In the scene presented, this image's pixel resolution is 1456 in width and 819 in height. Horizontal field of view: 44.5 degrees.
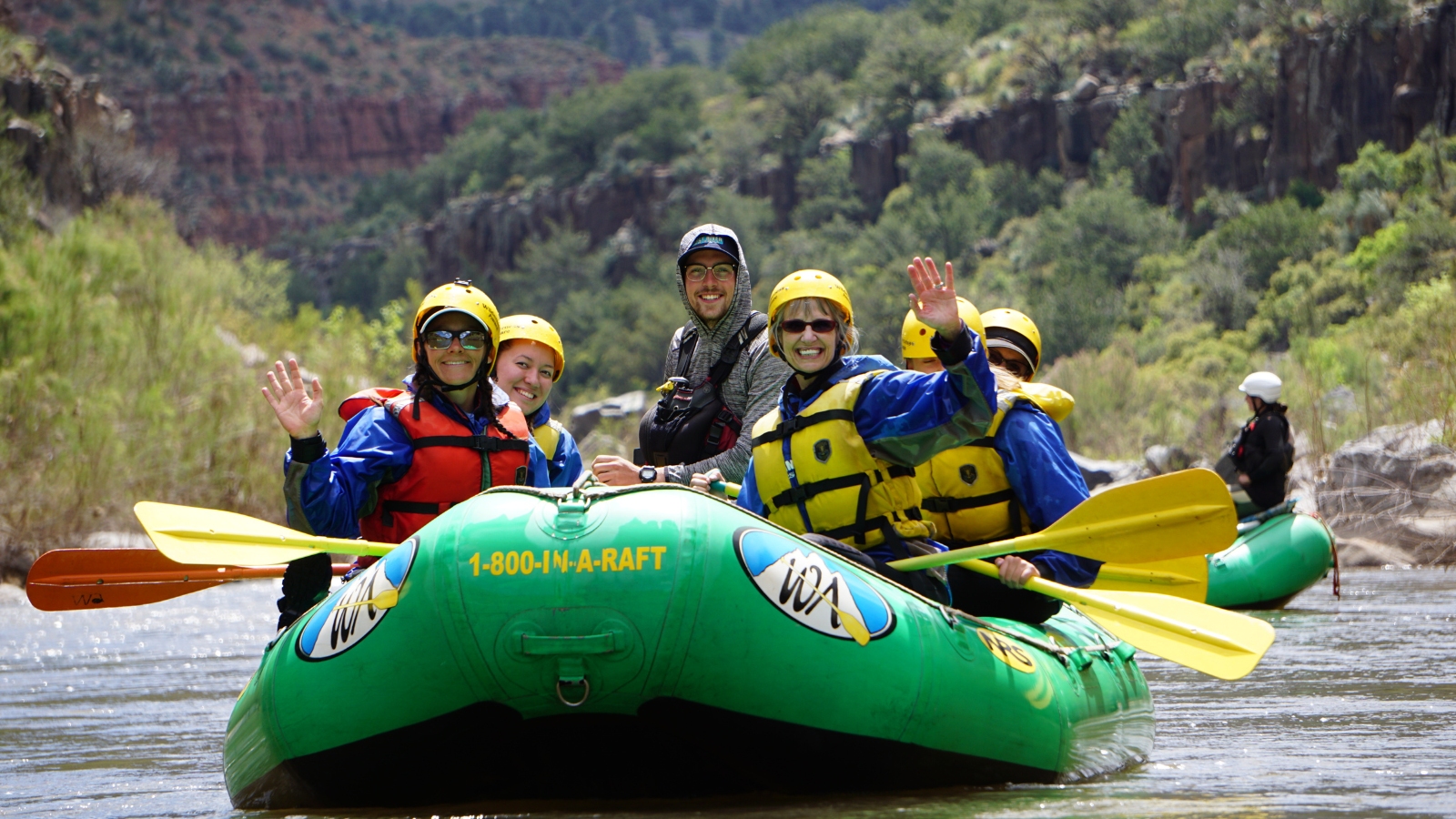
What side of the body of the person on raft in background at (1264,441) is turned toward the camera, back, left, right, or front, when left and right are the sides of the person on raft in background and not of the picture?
left

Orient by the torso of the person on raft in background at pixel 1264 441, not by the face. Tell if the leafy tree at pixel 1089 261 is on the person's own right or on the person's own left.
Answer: on the person's own right

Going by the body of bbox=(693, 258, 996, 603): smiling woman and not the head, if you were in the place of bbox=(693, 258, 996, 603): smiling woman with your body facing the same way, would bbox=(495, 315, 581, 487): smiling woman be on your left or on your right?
on your right

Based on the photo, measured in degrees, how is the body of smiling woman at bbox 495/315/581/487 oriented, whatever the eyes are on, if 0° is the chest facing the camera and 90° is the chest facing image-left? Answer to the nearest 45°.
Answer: approximately 0°

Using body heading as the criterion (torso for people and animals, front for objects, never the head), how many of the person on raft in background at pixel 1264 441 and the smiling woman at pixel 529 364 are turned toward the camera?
1

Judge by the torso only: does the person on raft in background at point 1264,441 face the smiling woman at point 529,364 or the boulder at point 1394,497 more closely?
the smiling woman

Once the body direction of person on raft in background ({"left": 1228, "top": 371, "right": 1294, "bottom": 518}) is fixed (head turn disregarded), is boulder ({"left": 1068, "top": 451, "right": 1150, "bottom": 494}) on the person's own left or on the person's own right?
on the person's own right

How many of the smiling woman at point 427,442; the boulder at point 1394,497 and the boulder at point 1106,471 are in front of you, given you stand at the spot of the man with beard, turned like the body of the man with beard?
1

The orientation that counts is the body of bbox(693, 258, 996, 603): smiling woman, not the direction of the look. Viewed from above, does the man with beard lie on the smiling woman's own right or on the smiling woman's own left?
on the smiling woman's own right

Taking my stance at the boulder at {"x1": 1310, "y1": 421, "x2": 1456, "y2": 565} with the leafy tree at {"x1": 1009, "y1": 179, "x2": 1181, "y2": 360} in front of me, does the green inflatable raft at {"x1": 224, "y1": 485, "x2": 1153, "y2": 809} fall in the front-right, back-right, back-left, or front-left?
back-left

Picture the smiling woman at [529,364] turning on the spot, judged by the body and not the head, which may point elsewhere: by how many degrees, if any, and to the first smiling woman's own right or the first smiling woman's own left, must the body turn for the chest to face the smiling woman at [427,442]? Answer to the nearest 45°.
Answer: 0° — they already face them
